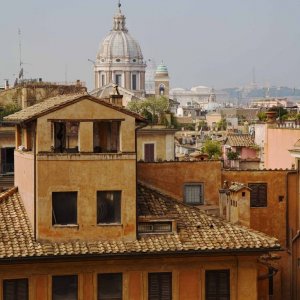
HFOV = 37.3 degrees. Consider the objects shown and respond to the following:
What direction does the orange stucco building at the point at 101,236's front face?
toward the camera
